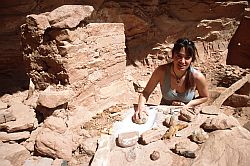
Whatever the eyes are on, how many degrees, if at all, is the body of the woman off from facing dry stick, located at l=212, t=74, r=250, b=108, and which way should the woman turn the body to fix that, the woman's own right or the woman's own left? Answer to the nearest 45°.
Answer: approximately 135° to the woman's own left

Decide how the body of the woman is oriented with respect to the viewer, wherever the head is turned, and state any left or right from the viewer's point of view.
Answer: facing the viewer

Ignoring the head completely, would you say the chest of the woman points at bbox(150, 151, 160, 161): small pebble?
yes

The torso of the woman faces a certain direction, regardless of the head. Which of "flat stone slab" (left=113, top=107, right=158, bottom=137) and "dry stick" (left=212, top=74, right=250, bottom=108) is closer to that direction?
the flat stone slab

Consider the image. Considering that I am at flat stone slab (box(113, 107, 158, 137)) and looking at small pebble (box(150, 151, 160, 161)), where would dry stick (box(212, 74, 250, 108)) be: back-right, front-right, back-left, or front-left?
back-left

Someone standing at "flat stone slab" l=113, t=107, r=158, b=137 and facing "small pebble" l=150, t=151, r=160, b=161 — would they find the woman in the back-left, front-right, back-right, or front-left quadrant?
back-left

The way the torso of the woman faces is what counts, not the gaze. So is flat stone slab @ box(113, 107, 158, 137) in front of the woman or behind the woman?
in front
